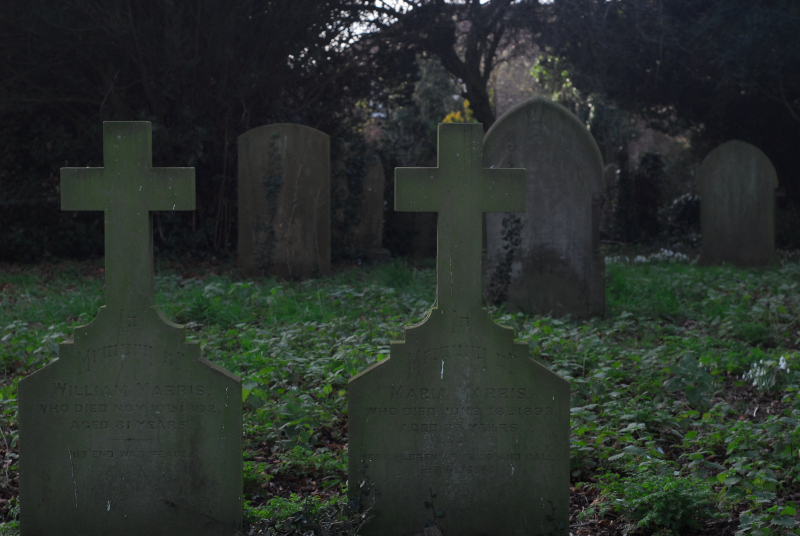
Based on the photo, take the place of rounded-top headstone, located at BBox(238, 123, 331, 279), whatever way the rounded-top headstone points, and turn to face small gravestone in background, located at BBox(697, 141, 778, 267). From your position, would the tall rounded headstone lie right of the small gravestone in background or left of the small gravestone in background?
right

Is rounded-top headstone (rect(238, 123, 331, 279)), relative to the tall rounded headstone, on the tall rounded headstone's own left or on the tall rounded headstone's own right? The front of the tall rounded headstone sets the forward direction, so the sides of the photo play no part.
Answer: on the tall rounded headstone's own right

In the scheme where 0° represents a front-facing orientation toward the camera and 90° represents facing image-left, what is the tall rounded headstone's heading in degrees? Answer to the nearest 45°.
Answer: approximately 0°

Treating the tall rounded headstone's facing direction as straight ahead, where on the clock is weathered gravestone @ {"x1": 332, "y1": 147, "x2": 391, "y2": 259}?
The weathered gravestone is roughly at 5 o'clock from the tall rounded headstone.

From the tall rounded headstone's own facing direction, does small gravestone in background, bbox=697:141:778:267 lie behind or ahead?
behind
